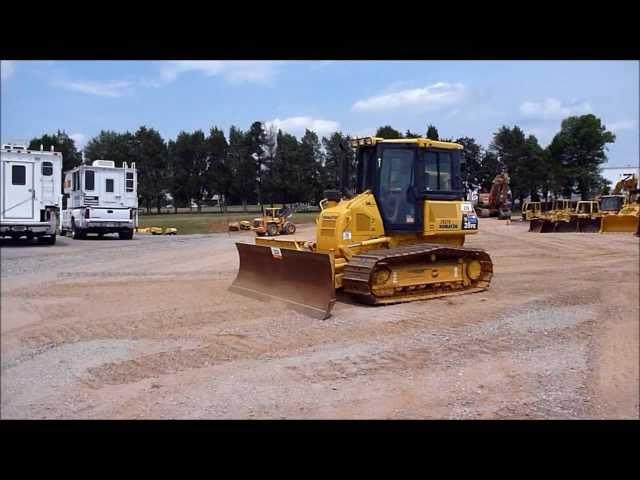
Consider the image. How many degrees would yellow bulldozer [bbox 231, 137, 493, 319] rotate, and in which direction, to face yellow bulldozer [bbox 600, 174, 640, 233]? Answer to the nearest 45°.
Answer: approximately 180°

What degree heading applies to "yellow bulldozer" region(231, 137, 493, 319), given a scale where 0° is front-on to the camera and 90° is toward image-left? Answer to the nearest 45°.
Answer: approximately 45°
